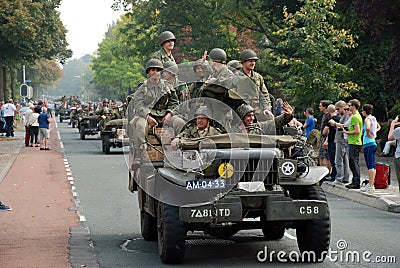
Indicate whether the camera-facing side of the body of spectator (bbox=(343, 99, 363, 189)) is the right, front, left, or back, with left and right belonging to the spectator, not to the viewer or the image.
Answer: left

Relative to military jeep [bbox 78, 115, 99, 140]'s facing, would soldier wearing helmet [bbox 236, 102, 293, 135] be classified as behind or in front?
in front

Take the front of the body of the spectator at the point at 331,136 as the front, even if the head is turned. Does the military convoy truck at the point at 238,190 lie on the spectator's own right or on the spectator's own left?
on the spectator's own left

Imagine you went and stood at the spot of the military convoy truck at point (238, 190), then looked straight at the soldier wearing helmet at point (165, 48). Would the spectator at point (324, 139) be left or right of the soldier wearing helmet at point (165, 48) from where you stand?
right

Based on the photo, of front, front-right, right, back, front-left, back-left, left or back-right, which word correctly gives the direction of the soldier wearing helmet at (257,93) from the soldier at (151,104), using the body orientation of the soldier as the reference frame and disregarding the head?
left

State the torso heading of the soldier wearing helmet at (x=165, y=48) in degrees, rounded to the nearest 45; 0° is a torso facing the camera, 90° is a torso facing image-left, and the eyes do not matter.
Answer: approximately 315°

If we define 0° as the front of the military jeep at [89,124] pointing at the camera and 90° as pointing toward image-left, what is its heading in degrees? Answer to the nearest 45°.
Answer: approximately 315°

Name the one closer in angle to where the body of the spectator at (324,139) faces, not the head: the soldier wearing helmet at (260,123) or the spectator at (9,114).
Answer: the spectator

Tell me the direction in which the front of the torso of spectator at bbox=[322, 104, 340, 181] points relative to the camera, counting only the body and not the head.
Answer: to the viewer's left
